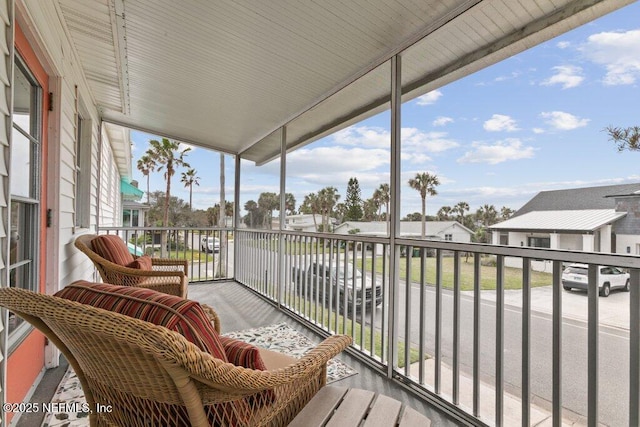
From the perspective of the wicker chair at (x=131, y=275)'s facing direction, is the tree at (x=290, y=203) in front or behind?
in front

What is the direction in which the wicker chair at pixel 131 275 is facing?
to the viewer's right

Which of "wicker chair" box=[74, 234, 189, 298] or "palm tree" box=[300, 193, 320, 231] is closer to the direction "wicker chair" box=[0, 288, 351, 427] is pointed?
the palm tree

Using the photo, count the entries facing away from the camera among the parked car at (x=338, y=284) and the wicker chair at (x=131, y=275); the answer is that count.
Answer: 0

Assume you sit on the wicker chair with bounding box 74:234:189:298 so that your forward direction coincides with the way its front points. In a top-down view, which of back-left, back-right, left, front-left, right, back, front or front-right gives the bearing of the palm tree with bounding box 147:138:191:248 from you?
left

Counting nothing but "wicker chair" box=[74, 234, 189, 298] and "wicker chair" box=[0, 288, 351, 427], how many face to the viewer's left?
0

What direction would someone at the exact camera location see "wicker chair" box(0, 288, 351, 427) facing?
facing away from the viewer and to the right of the viewer
